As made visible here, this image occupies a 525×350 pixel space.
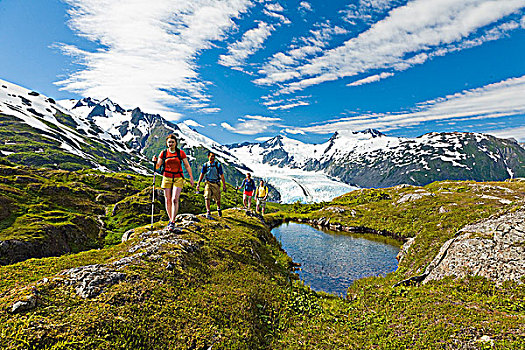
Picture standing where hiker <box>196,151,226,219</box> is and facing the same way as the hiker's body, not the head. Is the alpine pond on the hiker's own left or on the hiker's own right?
on the hiker's own left

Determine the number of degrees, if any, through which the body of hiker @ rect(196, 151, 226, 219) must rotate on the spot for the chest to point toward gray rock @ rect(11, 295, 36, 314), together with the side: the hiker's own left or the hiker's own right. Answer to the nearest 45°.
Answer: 0° — they already face it

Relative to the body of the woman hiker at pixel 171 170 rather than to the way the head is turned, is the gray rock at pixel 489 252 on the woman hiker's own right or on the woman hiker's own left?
on the woman hiker's own left

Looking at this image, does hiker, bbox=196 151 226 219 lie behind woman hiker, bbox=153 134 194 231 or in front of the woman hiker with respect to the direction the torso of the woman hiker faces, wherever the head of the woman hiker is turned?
behind

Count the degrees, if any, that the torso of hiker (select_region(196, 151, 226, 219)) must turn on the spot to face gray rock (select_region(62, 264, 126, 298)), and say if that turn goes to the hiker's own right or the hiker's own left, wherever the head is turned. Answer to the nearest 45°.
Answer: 0° — they already face it

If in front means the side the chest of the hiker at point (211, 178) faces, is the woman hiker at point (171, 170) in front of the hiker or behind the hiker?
in front

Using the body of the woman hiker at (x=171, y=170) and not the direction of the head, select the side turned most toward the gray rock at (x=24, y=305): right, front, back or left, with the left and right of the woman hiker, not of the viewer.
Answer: front

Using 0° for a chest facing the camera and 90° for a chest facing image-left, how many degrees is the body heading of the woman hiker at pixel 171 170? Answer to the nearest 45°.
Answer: approximately 0°

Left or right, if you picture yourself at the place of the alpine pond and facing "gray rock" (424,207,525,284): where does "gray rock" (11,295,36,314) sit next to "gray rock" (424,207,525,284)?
right

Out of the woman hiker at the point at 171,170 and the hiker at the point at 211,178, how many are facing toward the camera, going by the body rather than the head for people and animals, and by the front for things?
2

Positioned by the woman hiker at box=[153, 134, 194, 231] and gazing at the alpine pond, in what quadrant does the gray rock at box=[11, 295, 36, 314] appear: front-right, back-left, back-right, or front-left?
back-right

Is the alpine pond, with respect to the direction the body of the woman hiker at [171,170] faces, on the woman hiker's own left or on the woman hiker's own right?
on the woman hiker's own left
